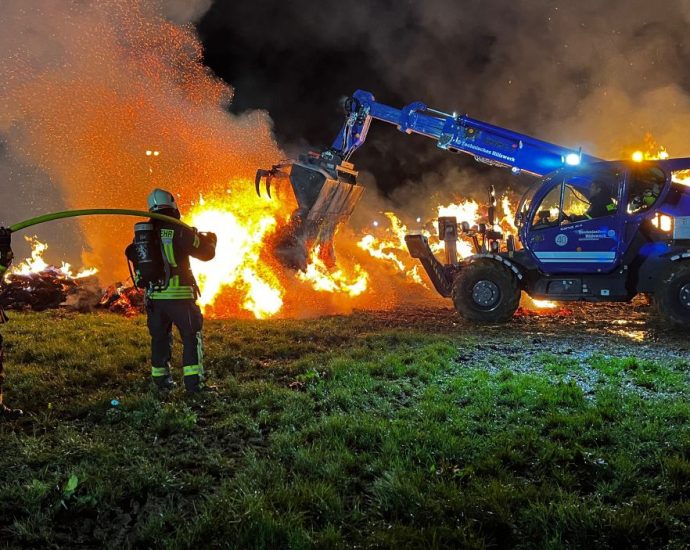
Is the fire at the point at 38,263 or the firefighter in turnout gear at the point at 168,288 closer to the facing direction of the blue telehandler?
the fire

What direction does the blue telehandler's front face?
to the viewer's left

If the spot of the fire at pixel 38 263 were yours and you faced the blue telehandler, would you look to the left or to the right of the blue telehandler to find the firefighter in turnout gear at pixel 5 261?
right

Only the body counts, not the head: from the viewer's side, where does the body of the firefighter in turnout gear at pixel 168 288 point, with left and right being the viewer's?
facing away from the viewer and to the right of the viewer

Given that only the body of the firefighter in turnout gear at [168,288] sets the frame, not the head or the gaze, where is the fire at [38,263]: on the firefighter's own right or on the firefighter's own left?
on the firefighter's own left
